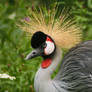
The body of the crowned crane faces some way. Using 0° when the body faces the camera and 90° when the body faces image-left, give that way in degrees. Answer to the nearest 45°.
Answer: approximately 90°
